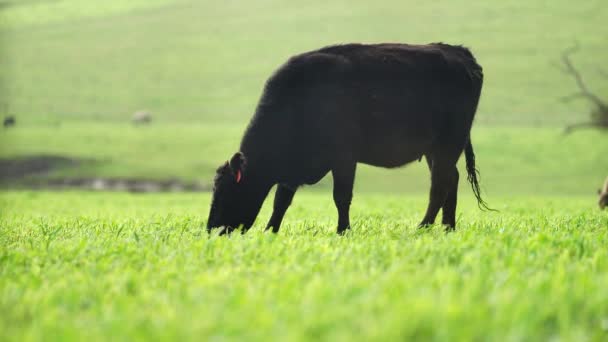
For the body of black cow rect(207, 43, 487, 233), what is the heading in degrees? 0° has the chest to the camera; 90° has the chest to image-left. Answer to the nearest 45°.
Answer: approximately 90°
